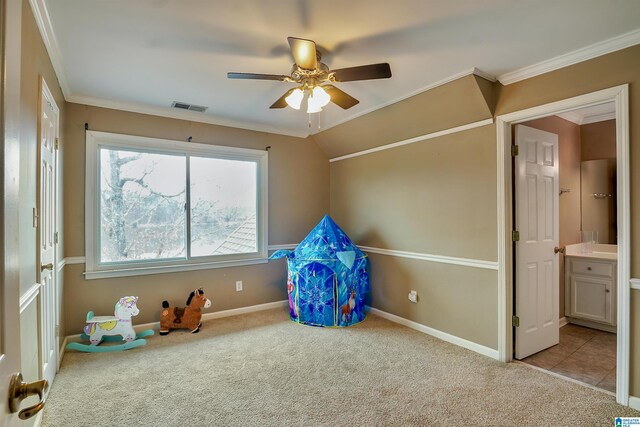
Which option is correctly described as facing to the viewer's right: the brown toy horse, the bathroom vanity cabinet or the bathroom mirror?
the brown toy horse

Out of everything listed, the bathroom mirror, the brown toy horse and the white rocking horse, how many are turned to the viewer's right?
2

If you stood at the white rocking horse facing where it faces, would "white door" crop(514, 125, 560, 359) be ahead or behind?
ahead

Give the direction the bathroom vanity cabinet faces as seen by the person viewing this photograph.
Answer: facing the viewer and to the left of the viewer

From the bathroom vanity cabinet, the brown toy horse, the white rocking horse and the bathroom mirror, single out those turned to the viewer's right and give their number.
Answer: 2

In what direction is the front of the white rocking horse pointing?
to the viewer's right

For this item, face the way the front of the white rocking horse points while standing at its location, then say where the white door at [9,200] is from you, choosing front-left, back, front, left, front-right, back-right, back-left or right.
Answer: right

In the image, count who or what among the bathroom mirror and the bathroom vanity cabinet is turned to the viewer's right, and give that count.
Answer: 0

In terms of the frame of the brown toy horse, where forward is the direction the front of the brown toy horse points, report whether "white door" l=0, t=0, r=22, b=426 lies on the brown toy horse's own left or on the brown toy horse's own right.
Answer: on the brown toy horse's own right

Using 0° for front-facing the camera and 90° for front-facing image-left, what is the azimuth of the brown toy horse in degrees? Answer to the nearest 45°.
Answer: approximately 270°
